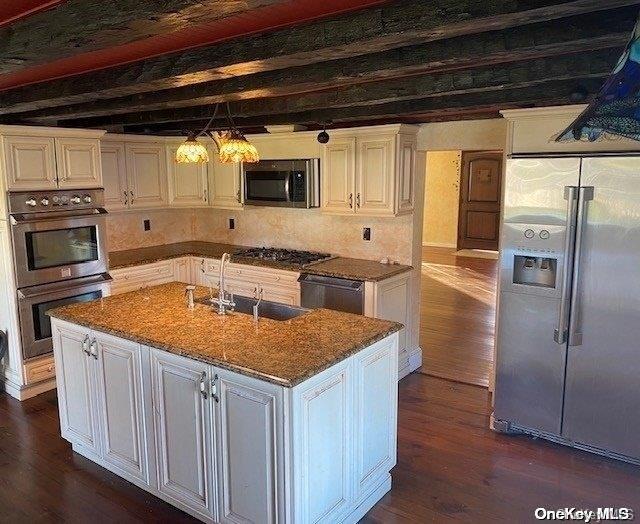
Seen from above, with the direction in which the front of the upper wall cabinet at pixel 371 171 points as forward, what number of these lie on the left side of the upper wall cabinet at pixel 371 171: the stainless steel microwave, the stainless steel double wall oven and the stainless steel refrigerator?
1

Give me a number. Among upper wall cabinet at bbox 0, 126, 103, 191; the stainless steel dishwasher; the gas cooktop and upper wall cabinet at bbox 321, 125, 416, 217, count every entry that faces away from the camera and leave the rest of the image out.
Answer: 0

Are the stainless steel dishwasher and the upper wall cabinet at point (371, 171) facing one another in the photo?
no

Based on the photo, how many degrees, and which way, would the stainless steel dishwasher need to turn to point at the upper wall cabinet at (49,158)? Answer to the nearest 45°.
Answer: approximately 45° to its right

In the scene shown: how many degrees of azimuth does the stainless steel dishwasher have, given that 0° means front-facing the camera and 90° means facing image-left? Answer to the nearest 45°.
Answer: approximately 45°

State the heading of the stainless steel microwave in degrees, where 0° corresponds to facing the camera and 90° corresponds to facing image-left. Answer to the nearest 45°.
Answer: approximately 45°

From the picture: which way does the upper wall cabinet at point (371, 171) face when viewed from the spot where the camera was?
facing the viewer and to the left of the viewer

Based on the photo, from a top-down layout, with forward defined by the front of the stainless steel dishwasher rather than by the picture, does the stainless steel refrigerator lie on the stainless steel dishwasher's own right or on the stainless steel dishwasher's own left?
on the stainless steel dishwasher's own left

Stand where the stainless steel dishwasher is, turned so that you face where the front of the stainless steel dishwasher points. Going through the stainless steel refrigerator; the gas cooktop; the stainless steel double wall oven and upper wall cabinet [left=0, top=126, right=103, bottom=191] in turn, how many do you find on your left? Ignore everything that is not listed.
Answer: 1

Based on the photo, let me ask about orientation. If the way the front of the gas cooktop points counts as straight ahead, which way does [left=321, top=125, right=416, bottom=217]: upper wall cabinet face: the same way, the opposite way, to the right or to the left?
the same way

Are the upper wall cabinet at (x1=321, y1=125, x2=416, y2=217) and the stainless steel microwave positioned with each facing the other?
no

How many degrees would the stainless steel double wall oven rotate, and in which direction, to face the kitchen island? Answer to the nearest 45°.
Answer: approximately 45° to its right

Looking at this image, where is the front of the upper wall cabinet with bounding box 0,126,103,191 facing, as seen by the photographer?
facing the viewer and to the right of the viewer

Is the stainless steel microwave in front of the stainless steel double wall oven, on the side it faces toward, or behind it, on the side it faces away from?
in front

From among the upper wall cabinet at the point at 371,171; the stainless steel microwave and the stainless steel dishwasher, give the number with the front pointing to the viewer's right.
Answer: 0

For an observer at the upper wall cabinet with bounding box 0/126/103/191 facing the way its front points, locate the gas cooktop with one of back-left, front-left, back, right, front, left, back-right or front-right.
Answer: front-left

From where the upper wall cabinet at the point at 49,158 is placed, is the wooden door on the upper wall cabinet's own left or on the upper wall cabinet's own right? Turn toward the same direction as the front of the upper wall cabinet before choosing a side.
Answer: on the upper wall cabinet's own left

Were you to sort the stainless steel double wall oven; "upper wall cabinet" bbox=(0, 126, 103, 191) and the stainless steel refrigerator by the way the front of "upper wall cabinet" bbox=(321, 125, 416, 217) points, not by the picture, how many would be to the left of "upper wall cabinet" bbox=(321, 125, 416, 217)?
1

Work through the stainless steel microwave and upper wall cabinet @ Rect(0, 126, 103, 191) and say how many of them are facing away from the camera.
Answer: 0

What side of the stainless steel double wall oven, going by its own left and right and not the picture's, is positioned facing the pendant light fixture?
front
